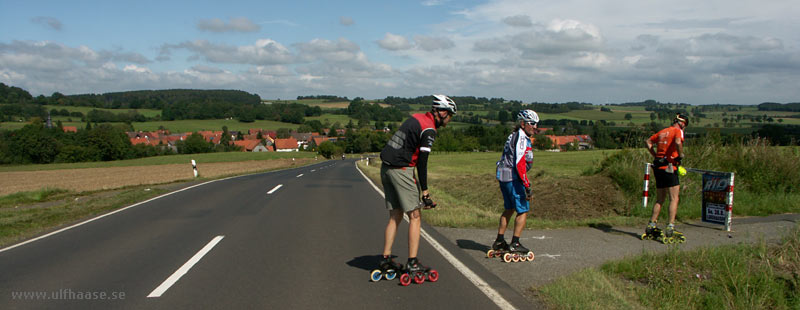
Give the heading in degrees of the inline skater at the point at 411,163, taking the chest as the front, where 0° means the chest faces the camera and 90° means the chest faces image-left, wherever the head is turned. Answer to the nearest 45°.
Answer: approximately 270°

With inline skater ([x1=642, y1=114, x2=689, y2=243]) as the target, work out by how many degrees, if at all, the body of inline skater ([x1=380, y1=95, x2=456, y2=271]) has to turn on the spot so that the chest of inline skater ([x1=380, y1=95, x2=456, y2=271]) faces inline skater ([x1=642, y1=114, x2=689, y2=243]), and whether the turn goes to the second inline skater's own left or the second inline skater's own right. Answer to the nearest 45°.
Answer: approximately 45° to the second inline skater's own left

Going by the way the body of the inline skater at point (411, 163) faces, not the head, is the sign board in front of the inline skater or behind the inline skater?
in front

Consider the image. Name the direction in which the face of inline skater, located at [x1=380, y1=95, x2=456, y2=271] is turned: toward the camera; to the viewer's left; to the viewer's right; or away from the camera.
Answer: to the viewer's right
